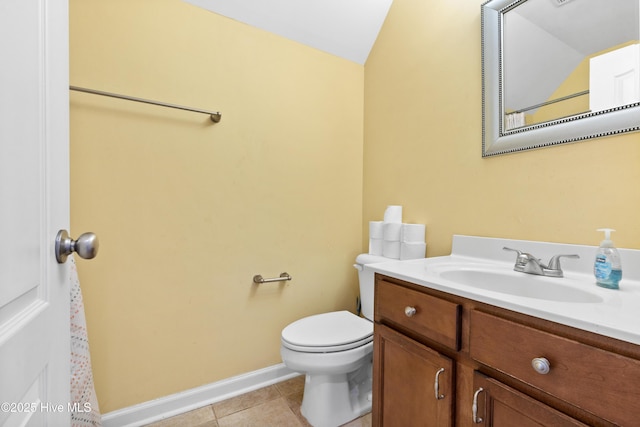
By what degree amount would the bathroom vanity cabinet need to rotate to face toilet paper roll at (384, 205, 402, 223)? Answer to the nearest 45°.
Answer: approximately 90° to its right

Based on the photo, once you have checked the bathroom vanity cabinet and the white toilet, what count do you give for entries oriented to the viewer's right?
0

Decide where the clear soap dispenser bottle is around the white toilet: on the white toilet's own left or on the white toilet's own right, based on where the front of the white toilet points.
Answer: on the white toilet's own left

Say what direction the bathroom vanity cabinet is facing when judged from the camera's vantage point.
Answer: facing the viewer and to the left of the viewer

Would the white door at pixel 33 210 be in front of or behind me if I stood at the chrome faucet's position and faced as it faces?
in front

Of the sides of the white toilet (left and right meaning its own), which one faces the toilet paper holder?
right

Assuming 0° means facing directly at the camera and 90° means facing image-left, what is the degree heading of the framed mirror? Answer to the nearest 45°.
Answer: approximately 45°

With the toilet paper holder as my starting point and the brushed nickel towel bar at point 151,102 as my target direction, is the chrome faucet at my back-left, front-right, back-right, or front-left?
back-left

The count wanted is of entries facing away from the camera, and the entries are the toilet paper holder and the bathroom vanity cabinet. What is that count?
0
